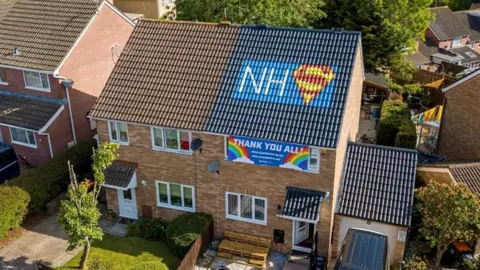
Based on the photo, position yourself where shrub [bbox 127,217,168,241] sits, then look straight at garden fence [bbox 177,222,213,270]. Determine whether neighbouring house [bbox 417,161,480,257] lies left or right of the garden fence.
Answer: left

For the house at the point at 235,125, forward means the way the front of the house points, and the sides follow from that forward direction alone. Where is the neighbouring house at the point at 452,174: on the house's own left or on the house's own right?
on the house's own left

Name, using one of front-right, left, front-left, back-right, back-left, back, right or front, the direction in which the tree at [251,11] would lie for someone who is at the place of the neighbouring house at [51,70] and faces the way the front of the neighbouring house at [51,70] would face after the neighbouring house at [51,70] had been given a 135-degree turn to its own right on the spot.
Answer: right

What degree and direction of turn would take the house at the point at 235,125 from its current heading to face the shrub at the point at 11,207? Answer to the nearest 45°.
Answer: approximately 90° to its right

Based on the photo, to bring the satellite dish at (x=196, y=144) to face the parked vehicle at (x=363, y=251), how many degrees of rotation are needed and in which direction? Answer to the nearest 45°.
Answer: approximately 90° to its left

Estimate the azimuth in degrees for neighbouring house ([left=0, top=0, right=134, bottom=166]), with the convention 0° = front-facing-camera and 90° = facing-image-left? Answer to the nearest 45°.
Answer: approximately 45°

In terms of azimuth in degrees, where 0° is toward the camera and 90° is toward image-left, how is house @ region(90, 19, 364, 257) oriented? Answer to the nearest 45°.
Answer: approximately 0°

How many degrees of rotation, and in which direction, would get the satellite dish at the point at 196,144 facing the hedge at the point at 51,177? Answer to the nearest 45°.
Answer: approximately 90° to its right
